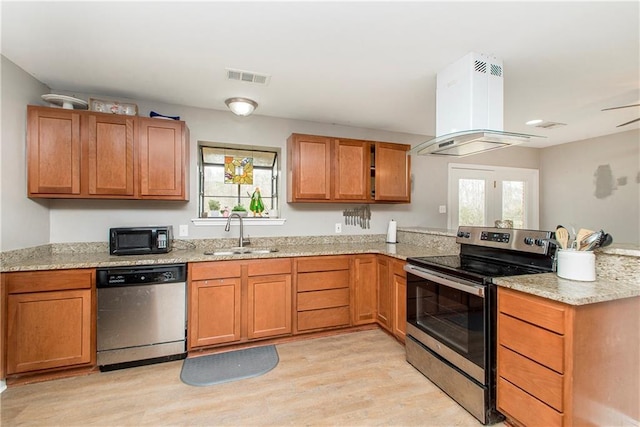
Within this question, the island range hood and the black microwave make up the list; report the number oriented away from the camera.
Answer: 0

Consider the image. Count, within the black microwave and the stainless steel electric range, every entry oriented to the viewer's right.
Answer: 0

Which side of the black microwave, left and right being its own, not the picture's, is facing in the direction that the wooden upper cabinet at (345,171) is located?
left

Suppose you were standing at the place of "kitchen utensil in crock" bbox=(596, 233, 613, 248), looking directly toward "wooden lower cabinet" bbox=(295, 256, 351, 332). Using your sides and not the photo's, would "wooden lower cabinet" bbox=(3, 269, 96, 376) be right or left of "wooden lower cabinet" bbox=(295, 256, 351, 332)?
left

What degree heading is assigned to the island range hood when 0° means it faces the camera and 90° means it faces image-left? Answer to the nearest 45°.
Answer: approximately 45°

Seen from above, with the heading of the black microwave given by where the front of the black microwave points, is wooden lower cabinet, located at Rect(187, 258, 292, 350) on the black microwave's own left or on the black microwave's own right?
on the black microwave's own left

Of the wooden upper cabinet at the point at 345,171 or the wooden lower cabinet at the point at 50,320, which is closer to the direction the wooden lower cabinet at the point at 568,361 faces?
the wooden lower cabinet

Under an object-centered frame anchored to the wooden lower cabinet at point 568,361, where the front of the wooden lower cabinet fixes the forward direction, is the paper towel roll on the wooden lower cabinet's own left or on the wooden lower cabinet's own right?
on the wooden lower cabinet's own right

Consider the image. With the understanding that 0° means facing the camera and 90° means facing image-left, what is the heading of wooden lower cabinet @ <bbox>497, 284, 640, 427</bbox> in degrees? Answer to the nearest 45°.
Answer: approximately 45°

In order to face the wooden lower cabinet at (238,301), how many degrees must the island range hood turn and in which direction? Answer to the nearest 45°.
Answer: approximately 45° to its right

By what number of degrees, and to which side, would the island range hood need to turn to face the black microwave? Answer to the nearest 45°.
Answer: approximately 45° to its right
